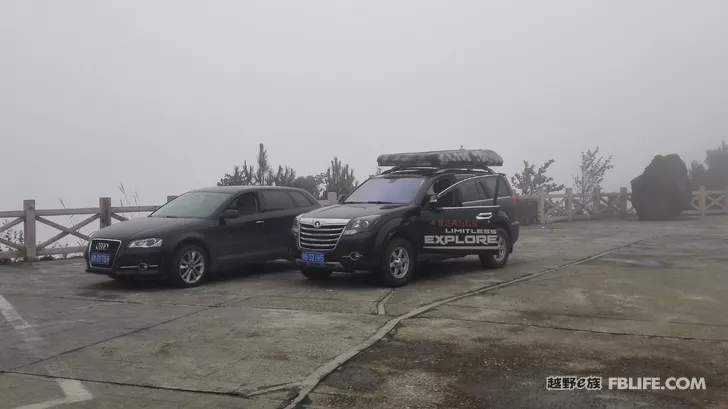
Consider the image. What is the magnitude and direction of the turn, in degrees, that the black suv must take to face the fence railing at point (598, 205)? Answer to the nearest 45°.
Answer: approximately 180°

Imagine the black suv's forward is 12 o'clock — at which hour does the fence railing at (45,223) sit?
The fence railing is roughly at 2 o'clock from the black suv.

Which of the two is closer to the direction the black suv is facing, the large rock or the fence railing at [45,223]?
the fence railing

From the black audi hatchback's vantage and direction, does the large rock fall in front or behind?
behind

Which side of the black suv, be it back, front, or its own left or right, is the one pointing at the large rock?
back

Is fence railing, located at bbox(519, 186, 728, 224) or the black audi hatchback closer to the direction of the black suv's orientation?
the black audi hatchback
